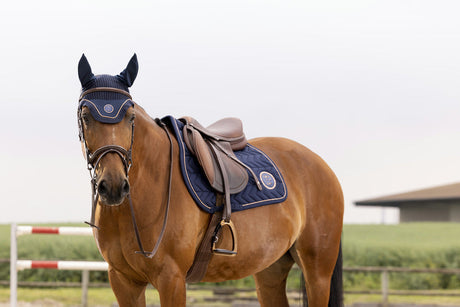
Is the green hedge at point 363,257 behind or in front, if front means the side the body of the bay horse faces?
behind

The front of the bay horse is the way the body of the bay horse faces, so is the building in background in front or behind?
behind

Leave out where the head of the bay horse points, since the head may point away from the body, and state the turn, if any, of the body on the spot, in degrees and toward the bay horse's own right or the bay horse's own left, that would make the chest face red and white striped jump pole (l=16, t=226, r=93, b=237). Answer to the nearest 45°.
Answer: approximately 90° to the bay horse's own right

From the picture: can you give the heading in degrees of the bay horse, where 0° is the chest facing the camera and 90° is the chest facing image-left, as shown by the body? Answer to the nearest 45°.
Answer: approximately 45°
